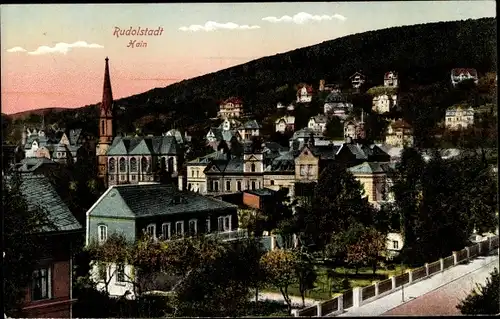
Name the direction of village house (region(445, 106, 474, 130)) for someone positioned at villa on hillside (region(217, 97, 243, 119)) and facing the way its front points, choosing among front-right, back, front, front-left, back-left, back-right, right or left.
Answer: left

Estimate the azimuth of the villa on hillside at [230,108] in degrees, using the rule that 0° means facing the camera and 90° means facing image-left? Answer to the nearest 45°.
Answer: approximately 0°

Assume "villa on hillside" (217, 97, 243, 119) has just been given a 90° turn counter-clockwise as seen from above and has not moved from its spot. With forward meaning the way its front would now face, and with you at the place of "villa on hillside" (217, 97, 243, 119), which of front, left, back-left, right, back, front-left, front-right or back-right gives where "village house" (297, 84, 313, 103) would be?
front

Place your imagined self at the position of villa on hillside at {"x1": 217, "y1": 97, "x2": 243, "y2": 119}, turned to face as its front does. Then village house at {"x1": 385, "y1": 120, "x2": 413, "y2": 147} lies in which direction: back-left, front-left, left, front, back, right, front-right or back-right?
left

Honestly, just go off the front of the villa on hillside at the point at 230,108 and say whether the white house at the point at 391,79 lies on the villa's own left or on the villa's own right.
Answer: on the villa's own left

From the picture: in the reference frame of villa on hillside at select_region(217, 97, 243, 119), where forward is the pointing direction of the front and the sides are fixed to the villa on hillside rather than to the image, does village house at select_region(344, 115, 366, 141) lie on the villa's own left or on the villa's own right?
on the villa's own left

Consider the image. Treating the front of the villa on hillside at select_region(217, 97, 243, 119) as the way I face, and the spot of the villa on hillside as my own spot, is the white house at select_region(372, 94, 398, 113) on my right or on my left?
on my left
